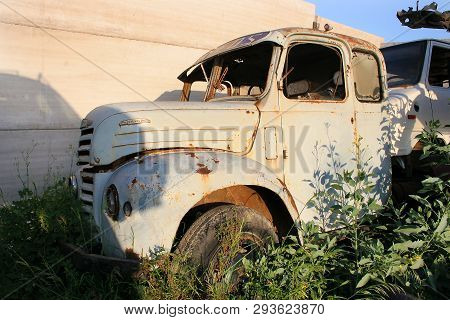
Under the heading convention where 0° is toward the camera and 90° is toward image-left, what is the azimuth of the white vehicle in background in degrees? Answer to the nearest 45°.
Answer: approximately 45°

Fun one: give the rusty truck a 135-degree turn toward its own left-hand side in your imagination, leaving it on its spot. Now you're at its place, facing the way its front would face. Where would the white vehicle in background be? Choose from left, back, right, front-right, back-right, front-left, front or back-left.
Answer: front-left
